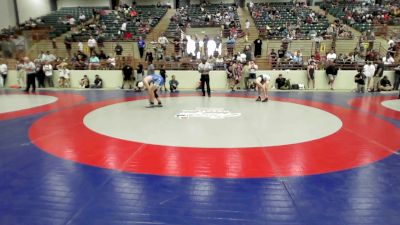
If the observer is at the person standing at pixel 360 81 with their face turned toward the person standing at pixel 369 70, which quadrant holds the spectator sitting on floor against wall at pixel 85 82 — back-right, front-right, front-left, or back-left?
back-left

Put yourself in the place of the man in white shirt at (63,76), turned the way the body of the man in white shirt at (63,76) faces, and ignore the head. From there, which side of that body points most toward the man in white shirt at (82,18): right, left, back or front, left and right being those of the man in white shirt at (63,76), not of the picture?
back

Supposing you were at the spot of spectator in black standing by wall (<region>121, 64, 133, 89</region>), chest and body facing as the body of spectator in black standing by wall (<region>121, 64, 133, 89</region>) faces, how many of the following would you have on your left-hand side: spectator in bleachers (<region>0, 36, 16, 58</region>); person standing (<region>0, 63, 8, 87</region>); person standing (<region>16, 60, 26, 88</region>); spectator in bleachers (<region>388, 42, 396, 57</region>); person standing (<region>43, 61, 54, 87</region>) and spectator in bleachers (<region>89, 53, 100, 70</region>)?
1

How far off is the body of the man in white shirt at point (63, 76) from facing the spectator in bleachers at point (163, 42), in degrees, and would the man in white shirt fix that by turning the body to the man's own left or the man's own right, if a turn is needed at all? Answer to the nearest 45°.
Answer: approximately 90° to the man's own left

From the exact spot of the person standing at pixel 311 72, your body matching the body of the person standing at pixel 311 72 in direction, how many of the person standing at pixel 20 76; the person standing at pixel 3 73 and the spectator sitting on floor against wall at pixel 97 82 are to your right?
3

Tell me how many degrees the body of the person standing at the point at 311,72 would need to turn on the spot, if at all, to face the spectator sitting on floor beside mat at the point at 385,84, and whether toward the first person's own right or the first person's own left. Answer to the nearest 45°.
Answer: approximately 90° to the first person's own left

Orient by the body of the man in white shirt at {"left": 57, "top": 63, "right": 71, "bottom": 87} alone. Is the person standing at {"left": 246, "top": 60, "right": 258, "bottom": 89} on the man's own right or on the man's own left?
on the man's own left

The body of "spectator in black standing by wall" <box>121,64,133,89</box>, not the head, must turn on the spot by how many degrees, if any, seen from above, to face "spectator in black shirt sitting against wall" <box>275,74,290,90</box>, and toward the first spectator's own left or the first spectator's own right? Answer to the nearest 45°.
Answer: approximately 90° to the first spectator's own left

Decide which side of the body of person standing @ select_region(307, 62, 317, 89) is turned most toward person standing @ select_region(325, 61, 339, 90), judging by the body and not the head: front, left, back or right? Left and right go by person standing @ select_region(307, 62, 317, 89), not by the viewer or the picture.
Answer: left

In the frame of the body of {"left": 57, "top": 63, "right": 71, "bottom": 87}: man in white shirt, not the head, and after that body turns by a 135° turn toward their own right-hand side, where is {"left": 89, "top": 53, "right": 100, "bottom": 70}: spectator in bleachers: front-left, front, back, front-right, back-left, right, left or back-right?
back-right

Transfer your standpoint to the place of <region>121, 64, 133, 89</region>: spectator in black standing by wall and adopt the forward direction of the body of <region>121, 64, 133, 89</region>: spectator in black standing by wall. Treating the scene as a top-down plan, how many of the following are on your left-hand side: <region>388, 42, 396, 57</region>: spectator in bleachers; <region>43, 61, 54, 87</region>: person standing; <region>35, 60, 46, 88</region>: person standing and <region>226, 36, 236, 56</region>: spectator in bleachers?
2

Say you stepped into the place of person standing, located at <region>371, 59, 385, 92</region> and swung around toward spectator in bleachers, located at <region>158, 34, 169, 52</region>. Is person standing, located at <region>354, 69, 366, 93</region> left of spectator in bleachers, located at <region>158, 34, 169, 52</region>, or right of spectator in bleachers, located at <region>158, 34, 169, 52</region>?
left

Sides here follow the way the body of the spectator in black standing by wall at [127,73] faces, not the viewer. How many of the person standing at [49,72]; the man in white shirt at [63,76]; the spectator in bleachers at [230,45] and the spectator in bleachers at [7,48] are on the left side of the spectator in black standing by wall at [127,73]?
1

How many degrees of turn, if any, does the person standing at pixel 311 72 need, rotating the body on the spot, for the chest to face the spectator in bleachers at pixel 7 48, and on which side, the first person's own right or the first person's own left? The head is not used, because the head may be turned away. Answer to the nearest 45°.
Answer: approximately 90° to the first person's own right

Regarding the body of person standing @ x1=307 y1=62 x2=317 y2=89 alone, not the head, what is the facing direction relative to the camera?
toward the camera
